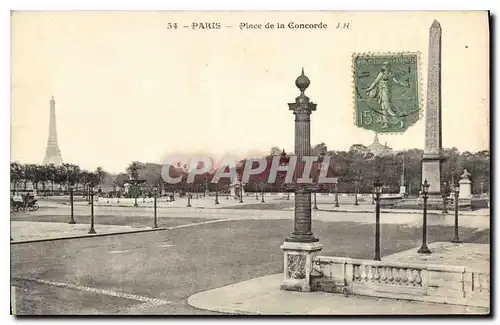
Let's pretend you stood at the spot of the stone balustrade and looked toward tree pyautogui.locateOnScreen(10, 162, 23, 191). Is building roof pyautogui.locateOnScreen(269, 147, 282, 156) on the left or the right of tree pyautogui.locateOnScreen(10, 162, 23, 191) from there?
right
